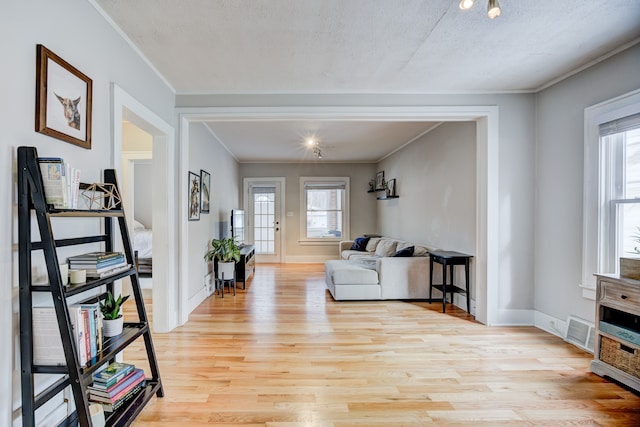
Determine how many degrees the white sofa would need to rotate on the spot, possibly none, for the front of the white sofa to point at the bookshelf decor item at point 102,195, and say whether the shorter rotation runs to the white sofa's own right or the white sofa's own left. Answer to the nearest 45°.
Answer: approximately 45° to the white sofa's own left

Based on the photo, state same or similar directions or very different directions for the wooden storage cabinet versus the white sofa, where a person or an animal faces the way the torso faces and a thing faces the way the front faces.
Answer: same or similar directions

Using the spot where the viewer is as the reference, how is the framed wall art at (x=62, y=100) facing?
facing the viewer and to the right of the viewer

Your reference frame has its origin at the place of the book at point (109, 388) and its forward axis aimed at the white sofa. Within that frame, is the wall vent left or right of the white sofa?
right

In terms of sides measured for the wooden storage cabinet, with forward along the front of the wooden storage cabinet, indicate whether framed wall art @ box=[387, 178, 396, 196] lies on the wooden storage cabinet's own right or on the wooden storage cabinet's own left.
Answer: on the wooden storage cabinet's own right

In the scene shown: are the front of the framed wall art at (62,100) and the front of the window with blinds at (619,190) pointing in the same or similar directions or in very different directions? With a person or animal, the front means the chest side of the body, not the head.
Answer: very different directions

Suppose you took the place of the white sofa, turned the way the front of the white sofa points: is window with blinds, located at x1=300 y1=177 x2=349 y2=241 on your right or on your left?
on your right

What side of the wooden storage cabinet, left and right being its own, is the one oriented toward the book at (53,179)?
front

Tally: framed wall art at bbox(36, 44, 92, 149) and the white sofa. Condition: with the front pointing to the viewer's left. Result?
1

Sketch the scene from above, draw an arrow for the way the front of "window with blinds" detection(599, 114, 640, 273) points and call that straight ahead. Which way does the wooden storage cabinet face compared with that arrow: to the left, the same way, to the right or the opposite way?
the same way

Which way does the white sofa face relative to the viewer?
to the viewer's left

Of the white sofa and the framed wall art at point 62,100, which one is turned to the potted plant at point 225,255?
the white sofa

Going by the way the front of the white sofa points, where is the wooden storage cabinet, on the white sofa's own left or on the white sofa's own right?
on the white sofa's own left

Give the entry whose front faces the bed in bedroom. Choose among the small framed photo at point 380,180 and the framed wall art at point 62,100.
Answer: the small framed photo

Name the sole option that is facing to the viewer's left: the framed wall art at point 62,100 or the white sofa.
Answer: the white sofa

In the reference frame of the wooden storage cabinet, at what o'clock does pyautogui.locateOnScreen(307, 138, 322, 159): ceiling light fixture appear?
The ceiling light fixture is roughly at 2 o'clock from the wooden storage cabinet.

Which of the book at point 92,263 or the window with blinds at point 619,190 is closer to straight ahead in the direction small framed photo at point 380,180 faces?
the book
